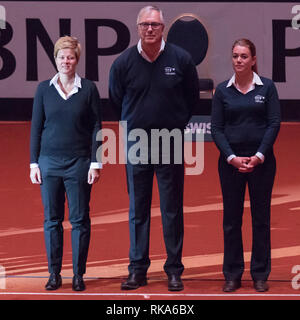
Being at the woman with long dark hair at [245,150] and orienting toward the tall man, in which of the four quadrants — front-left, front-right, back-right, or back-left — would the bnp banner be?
front-right

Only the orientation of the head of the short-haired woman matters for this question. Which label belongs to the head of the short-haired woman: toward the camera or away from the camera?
toward the camera

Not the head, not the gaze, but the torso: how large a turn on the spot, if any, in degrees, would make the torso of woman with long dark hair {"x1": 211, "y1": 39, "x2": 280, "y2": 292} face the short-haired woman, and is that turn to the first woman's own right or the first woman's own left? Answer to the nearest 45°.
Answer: approximately 90° to the first woman's own right

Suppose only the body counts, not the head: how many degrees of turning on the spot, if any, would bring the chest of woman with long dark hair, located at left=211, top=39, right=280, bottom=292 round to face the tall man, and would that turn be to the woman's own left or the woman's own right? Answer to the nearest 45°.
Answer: approximately 90° to the woman's own right

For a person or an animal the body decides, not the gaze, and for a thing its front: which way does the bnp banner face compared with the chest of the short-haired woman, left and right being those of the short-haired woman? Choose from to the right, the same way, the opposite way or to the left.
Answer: the same way

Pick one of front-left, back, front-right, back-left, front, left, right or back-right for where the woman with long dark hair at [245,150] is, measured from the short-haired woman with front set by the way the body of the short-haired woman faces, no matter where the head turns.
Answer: left

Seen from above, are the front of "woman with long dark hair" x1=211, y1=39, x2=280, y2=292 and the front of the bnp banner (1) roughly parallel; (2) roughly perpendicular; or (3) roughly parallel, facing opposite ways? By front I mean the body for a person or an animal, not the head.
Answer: roughly parallel

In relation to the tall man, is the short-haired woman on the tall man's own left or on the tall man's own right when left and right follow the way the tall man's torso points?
on the tall man's own right

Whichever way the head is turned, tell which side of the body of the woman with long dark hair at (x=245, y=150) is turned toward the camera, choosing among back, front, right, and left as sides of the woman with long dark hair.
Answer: front

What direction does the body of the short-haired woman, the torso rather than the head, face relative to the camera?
toward the camera

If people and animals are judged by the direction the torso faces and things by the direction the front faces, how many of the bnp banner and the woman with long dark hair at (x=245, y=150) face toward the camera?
2

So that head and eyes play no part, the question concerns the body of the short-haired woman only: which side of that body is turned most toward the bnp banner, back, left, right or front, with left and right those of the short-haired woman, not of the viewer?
back

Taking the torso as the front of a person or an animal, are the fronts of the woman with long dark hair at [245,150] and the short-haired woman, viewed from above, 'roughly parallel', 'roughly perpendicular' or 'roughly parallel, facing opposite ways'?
roughly parallel

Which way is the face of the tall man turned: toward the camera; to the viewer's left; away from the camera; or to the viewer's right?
toward the camera

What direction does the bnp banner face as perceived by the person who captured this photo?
facing the viewer

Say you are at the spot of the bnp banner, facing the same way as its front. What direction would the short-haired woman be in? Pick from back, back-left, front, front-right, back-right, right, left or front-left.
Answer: front

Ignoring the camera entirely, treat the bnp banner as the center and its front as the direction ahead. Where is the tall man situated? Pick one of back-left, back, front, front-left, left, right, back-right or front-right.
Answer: front
